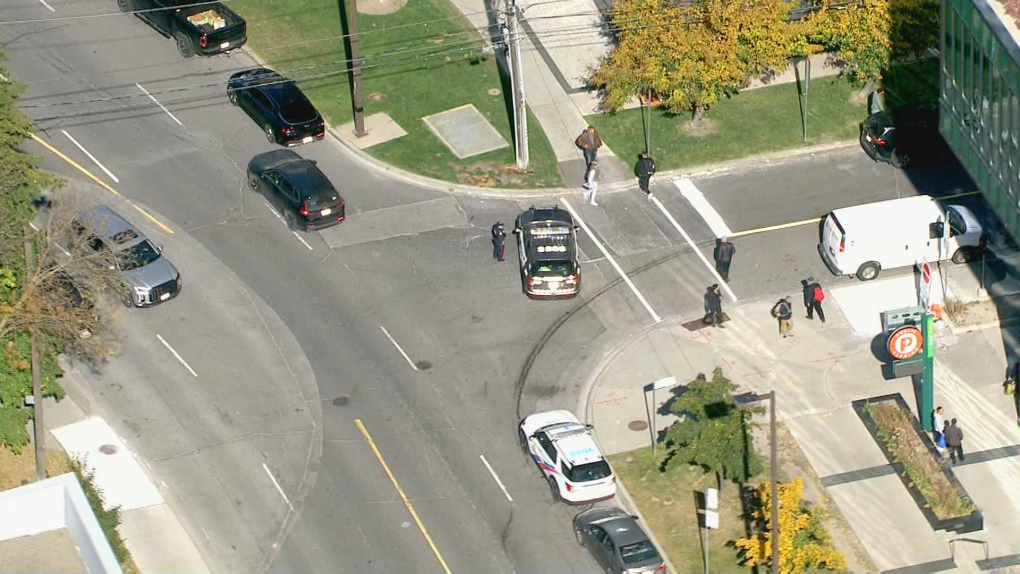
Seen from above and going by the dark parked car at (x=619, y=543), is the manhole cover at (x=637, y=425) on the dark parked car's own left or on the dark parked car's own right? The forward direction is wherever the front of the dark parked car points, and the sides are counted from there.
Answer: on the dark parked car's own right

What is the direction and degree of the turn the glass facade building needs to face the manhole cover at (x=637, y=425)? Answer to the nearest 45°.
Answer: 0° — it already faces it

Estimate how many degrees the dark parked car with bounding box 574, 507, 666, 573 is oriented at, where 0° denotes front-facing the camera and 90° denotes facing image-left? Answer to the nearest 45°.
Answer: approximately 135°

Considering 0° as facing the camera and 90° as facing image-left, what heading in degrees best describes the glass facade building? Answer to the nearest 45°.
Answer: approximately 45°

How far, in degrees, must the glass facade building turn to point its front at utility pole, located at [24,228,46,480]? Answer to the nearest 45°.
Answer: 0° — it already faces it

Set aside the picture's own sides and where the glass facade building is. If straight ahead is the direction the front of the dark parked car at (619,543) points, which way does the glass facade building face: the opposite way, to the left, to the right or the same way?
to the left
